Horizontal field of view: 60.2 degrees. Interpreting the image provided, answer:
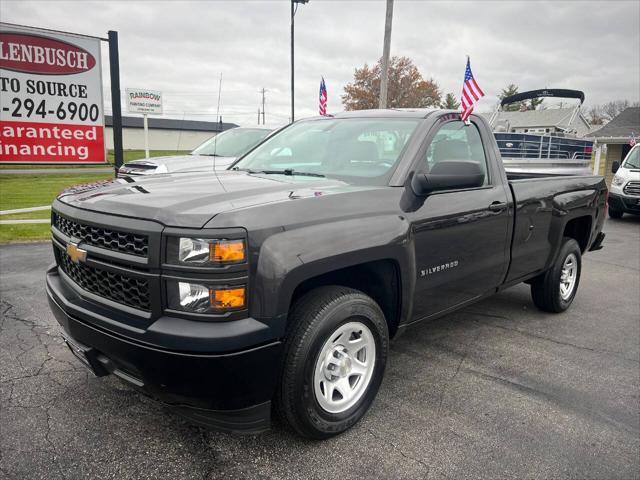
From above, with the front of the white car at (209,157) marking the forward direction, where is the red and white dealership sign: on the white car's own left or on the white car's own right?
on the white car's own right

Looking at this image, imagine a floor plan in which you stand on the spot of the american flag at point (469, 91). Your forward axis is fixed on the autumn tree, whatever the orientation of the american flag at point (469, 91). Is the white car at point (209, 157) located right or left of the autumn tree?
left

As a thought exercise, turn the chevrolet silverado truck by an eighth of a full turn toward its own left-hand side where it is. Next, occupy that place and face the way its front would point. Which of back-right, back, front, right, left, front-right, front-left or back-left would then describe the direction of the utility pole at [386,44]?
back

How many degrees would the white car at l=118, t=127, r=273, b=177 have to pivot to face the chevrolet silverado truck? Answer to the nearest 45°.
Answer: approximately 45° to its left

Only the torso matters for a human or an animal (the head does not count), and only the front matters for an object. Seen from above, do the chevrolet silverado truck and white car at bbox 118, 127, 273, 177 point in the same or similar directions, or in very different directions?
same or similar directions

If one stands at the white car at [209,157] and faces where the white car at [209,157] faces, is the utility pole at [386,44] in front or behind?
behind

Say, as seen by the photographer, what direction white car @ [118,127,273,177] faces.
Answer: facing the viewer and to the left of the viewer

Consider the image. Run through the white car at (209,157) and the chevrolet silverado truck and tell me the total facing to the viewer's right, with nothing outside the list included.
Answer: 0

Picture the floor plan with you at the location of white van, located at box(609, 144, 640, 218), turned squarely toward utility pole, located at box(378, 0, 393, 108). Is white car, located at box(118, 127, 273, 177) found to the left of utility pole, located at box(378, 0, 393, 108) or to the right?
left

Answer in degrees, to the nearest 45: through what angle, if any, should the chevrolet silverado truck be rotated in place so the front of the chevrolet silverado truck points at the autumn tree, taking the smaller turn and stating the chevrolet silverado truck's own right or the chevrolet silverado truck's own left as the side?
approximately 135° to the chevrolet silverado truck's own right

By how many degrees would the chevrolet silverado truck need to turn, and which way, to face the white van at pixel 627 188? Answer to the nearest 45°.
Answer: approximately 180°
